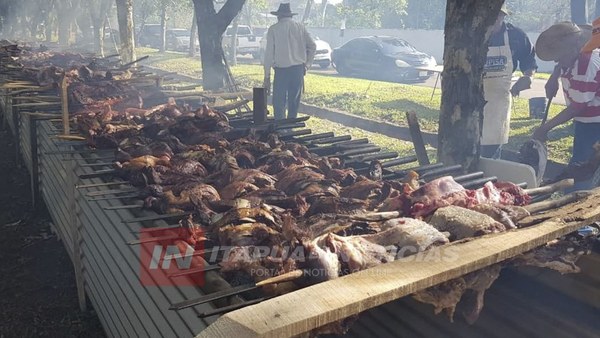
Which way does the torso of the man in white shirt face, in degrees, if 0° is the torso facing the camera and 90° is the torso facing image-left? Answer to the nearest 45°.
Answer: approximately 180°

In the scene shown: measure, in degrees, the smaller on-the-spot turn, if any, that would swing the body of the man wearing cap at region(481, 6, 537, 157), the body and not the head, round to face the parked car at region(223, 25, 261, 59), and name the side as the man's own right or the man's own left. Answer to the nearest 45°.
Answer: approximately 90° to the man's own right

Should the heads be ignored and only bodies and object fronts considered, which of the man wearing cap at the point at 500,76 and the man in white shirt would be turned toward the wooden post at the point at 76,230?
the man wearing cap

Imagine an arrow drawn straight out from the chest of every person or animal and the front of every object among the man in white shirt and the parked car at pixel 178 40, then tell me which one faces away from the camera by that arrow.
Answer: the man in white shirt

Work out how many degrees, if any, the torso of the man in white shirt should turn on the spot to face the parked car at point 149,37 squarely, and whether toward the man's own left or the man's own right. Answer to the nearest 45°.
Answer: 0° — they already face it

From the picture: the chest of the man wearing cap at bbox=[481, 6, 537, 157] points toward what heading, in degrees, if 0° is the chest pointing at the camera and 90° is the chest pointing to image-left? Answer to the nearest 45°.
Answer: approximately 45°

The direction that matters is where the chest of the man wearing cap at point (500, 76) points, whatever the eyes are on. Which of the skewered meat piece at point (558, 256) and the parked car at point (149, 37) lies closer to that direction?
the skewered meat piece

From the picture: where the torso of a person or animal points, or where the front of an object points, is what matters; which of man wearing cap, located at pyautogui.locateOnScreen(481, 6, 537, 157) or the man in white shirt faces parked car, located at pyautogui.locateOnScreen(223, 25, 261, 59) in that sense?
the man in white shirt

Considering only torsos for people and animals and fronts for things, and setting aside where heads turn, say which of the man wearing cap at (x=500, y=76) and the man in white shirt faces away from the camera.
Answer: the man in white shirt

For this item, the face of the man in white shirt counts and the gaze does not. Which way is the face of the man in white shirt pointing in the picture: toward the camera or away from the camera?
away from the camera
